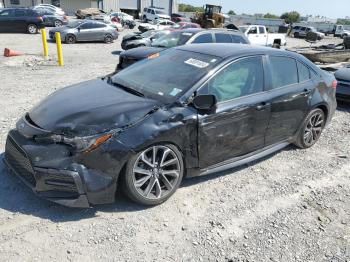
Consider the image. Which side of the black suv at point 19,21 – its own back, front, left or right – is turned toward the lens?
left

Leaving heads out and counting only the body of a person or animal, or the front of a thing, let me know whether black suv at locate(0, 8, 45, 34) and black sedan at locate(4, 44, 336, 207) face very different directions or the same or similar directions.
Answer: same or similar directions

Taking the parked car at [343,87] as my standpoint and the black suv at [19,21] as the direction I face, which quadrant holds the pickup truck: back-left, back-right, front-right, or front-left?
front-right

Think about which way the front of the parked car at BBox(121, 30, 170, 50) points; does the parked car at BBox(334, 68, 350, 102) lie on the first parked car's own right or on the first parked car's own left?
on the first parked car's own left

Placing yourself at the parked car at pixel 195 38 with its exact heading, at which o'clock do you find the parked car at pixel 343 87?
the parked car at pixel 343 87 is roughly at 9 o'clock from the parked car at pixel 195 38.

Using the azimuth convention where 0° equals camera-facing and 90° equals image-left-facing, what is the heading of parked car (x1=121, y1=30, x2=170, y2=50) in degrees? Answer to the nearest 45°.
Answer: approximately 45°

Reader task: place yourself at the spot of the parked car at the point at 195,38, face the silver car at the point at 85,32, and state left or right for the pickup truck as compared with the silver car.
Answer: right

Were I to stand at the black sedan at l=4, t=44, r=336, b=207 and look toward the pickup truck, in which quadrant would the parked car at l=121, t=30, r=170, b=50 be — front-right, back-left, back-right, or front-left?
front-left

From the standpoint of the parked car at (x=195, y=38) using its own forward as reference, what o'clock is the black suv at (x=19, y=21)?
The black suv is roughly at 3 o'clock from the parked car.

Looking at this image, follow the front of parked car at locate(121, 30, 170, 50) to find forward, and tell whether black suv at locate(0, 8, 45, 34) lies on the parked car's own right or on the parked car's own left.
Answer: on the parked car's own right

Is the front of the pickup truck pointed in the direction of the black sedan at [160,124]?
no

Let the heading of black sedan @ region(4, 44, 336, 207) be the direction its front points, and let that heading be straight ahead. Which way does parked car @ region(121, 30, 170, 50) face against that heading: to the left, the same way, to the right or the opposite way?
the same way

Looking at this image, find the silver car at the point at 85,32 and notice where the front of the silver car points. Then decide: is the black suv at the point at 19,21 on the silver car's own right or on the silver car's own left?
on the silver car's own right

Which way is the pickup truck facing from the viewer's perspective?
to the viewer's left

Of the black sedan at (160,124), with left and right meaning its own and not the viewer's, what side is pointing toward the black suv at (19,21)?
right

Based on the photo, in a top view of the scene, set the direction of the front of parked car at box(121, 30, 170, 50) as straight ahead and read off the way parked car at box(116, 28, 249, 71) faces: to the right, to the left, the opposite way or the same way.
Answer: the same way

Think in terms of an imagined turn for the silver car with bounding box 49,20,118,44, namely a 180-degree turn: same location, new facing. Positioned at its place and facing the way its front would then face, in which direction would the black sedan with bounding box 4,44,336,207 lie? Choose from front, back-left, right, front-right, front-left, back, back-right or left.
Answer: back-right

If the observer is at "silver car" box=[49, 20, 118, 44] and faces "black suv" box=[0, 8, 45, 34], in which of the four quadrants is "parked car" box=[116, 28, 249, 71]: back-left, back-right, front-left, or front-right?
back-left

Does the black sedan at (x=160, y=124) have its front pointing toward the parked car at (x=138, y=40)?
no
